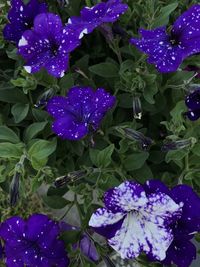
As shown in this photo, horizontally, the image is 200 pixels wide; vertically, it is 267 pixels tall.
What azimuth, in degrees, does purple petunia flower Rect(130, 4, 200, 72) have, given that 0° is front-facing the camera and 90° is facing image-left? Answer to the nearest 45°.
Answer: approximately 0°

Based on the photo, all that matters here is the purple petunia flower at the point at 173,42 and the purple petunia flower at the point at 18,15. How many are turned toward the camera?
2
